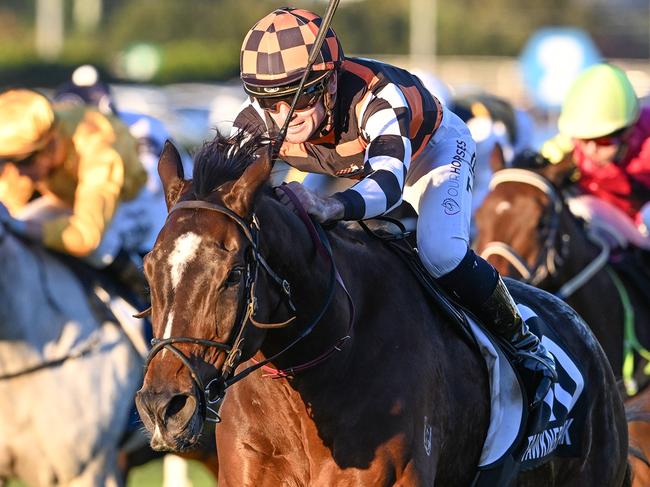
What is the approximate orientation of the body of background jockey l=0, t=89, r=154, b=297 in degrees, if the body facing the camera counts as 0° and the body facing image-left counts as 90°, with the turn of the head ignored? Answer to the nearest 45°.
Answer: approximately 45°

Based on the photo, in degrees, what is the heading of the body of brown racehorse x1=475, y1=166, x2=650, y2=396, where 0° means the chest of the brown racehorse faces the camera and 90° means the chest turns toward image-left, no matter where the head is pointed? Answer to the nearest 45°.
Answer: approximately 45°

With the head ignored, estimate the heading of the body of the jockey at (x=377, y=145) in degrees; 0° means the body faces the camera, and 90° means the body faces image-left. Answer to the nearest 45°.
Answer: approximately 45°

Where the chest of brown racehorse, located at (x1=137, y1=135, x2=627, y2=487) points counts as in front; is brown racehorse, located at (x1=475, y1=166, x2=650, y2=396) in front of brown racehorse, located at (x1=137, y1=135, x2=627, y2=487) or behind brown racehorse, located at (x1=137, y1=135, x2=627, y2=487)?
behind

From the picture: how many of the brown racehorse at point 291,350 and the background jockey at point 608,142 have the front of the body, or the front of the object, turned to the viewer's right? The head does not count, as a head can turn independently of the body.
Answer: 0

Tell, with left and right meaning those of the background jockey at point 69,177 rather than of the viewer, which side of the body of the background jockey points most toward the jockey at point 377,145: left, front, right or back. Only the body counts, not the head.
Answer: left

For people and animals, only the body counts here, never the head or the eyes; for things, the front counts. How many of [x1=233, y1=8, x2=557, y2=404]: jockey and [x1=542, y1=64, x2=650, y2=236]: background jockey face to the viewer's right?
0
